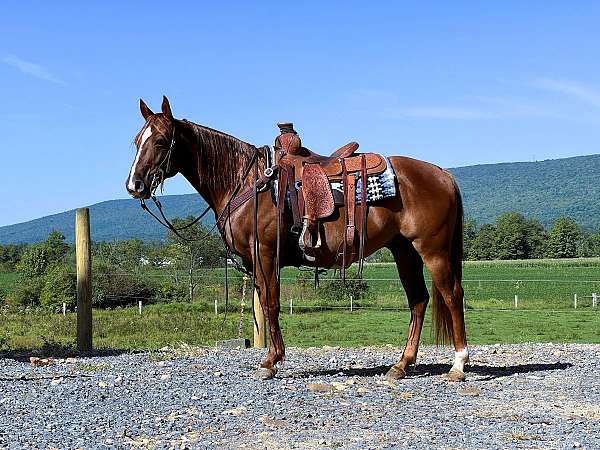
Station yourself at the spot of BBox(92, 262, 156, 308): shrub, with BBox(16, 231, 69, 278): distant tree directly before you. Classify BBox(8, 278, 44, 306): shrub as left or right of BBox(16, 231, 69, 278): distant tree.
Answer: left

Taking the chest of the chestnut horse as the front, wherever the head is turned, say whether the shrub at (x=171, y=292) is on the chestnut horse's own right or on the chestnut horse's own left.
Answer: on the chestnut horse's own right

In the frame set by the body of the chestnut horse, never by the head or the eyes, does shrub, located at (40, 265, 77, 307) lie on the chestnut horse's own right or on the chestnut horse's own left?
on the chestnut horse's own right

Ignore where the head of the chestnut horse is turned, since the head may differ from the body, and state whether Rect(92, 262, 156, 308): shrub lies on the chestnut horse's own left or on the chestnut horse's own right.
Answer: on the chestnut horse's own right

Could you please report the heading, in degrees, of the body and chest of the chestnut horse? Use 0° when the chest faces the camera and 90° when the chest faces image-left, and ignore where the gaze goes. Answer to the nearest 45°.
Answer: approximately 90°

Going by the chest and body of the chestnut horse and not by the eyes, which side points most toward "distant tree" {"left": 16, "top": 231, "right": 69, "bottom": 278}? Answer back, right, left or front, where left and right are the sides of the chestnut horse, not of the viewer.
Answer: right

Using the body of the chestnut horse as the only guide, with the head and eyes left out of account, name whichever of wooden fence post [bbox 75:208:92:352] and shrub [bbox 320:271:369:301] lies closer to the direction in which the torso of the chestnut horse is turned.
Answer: the wooden fence post

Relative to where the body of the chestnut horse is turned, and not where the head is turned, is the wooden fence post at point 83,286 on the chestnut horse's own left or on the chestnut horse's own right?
on the chestnut horse's own right

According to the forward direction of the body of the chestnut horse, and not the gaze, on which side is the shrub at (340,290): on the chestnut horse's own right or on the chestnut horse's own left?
on the chestnut horse's own right

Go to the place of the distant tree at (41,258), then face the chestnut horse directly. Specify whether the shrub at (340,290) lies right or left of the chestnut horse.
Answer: left
